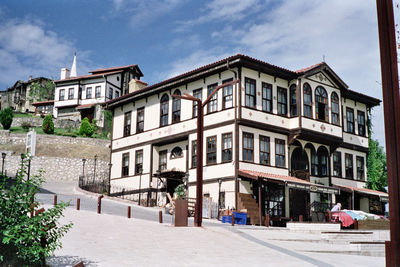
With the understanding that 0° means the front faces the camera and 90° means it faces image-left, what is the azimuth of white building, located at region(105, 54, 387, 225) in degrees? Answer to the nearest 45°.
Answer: approximately 315°

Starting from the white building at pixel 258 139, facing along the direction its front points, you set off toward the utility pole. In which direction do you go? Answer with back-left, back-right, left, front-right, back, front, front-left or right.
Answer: front-right

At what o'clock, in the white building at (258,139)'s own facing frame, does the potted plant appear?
The potted plant is roughly at 2 o'clock from the white building.

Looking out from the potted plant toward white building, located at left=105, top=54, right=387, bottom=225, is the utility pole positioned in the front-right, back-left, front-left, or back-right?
back-right

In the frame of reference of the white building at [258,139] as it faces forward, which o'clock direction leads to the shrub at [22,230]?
The shrub is roughly at 2 o'clock from the white building.
